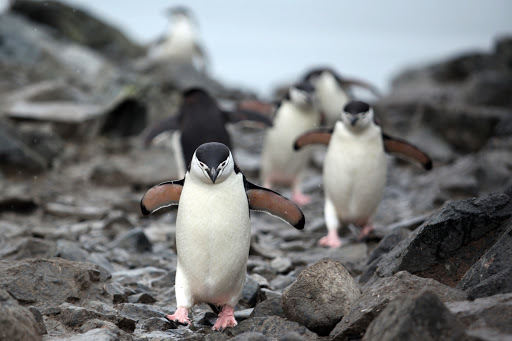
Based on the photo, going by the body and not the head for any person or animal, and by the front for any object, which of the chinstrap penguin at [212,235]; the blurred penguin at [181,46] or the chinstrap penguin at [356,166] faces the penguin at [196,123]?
the blurred penguin

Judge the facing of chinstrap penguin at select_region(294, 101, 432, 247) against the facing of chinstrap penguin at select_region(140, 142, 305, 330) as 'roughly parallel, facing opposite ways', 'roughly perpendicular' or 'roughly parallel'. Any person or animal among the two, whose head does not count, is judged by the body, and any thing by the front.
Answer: roughly parallel

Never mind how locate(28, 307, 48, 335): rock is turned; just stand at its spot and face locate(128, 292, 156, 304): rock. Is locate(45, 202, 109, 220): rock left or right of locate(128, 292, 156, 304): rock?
left

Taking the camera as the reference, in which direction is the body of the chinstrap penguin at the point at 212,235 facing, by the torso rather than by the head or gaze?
toward the camera

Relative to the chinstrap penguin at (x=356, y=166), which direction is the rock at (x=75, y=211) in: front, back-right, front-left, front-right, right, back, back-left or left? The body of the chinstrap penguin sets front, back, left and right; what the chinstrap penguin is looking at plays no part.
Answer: right

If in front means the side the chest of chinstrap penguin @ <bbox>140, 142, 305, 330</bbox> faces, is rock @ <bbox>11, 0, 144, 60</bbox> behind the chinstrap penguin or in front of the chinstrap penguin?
behind

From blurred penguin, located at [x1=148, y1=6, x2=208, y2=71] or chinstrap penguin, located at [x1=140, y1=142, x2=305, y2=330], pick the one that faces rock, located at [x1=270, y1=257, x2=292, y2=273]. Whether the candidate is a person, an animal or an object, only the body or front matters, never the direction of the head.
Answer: the blurred penguin

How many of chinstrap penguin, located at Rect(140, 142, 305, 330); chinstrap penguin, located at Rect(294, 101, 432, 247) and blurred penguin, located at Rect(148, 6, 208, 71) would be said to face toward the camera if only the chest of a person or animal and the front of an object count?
3

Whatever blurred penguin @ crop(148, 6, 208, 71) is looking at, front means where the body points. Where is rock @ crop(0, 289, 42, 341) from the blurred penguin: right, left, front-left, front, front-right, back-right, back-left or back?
front

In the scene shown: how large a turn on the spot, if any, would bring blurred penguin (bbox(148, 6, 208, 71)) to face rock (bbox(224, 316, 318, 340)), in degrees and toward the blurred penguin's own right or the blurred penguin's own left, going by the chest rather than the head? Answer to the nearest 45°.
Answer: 0° — it already faces it

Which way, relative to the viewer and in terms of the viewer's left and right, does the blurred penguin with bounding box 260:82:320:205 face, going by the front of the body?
facing the viewer and to the right of the viewer

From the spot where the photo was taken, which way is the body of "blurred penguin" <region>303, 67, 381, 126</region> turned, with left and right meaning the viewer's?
facing the viewer and to the left of the viewer

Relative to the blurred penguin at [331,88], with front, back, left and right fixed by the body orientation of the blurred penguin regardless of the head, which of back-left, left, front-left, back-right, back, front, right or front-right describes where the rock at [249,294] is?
front-left

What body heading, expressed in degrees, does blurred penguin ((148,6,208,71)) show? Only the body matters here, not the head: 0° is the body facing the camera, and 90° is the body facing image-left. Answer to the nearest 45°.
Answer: approximately 0°

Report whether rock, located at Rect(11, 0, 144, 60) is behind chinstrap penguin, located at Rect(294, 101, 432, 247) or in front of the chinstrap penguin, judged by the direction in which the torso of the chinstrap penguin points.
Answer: behind

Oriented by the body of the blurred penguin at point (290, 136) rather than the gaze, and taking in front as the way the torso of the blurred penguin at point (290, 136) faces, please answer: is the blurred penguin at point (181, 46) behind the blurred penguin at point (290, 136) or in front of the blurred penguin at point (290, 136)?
behind

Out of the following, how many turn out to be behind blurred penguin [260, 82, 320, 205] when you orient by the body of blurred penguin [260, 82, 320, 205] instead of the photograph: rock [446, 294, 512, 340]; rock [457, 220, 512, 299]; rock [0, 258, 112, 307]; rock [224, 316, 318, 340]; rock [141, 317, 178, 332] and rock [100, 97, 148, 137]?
1

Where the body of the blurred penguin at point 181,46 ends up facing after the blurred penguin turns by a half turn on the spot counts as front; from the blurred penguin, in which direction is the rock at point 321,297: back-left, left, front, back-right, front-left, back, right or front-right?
back

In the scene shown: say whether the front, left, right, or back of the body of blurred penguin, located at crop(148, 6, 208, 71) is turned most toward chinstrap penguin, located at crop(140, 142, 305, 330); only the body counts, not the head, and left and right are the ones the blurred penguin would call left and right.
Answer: front

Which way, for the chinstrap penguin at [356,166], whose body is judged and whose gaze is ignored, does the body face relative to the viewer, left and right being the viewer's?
facing the viewer
